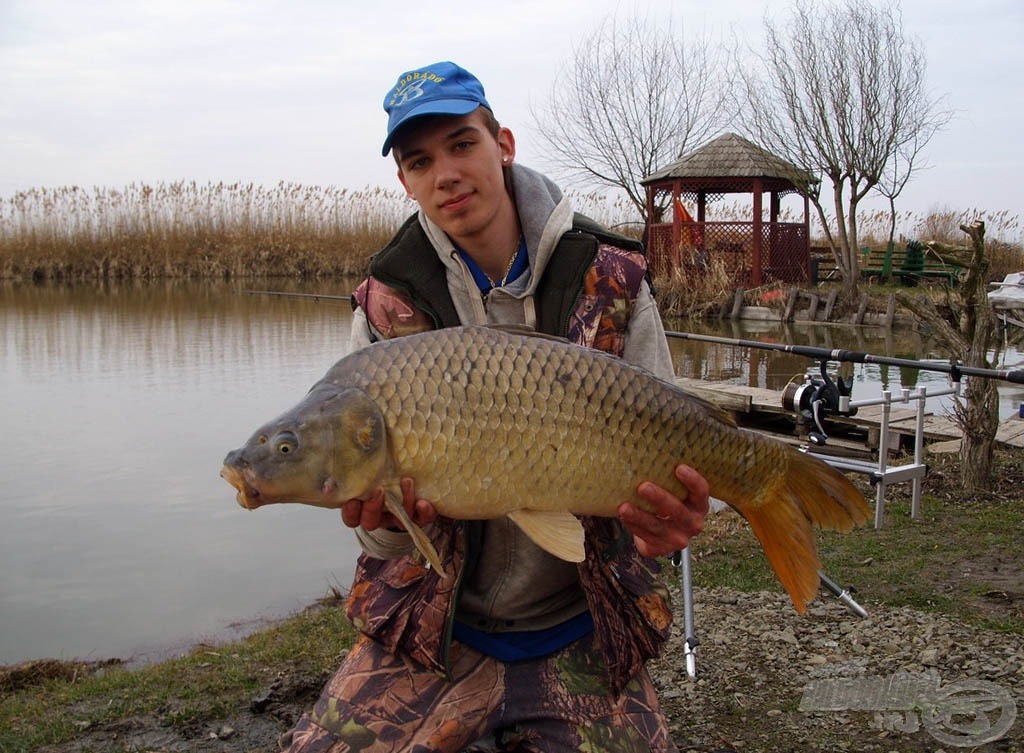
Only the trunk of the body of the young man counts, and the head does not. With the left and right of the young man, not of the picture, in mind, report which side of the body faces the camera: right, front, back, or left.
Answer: front

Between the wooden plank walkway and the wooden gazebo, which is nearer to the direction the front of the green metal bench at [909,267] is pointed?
the wooden plank walkway

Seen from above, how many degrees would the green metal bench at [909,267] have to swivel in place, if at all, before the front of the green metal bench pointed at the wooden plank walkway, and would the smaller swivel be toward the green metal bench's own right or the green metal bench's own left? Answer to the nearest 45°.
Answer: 0° — it already faces it

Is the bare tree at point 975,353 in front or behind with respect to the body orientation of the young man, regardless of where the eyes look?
behind

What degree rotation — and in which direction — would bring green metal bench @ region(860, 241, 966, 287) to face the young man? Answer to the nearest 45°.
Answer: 0° — it already faces them

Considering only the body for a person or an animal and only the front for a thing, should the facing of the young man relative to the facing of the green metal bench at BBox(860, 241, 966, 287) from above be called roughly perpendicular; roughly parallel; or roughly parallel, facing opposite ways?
roughly parallel

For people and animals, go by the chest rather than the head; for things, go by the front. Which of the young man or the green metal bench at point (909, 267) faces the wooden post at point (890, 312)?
the green metal bench

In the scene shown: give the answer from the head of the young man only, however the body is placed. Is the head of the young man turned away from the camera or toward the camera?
toward the camera

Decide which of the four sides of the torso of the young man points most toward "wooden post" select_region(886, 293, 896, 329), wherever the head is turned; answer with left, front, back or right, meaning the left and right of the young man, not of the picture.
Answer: back

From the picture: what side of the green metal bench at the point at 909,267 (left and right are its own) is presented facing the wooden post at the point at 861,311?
front

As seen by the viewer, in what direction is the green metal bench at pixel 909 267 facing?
toward the camera

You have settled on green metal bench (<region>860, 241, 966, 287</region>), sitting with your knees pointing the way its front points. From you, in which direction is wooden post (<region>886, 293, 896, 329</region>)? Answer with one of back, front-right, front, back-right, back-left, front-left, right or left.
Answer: front

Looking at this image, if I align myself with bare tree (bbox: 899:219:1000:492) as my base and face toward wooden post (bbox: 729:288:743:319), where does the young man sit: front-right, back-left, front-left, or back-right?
back-left

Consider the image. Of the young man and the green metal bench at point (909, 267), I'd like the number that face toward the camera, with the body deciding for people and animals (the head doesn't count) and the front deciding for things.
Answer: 2

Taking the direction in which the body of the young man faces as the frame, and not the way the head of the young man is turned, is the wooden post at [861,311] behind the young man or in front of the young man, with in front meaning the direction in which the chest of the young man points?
behind
